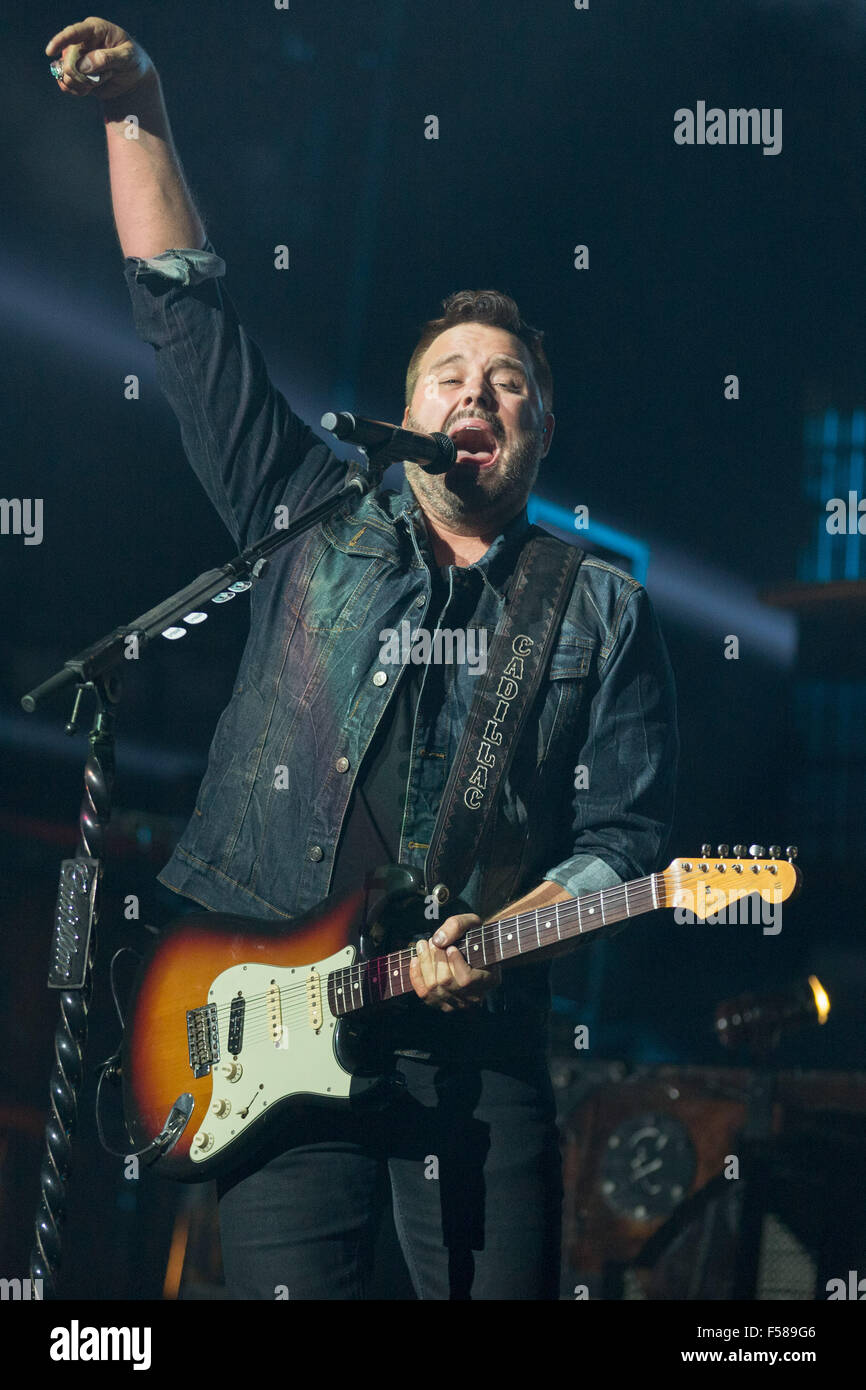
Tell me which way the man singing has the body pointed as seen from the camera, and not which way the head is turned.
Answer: toward the camera
